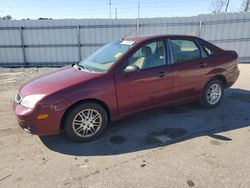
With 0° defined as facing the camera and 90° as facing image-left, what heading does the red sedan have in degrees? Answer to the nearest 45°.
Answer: approximately 45°
